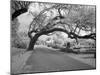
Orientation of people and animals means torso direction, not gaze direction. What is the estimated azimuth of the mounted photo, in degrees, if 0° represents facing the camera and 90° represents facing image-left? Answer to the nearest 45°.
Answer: approximately 315°
